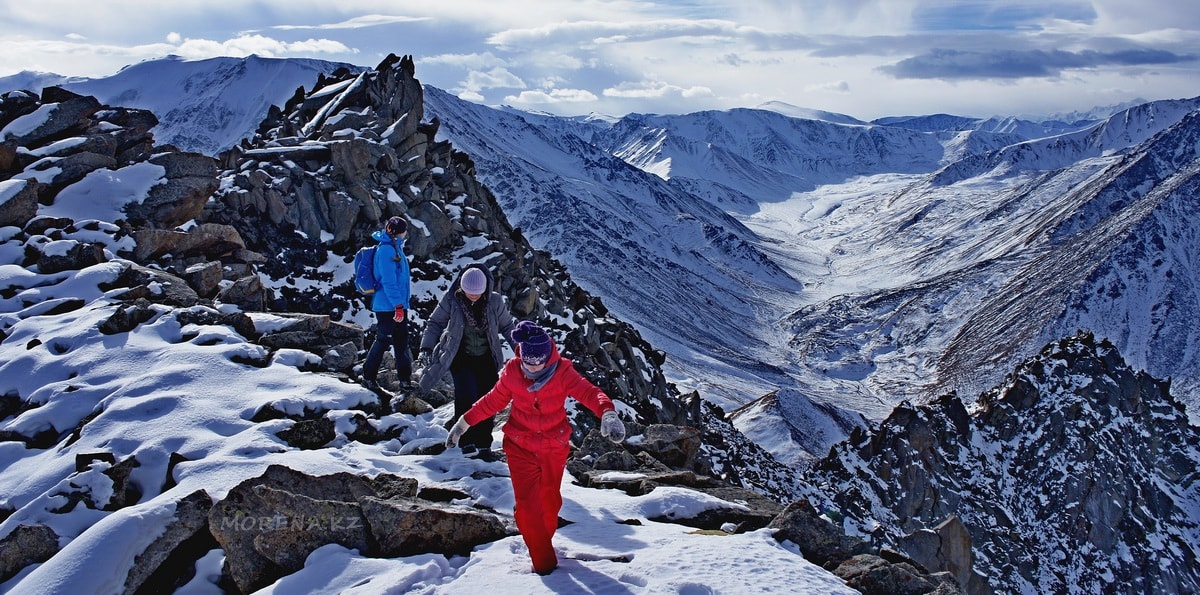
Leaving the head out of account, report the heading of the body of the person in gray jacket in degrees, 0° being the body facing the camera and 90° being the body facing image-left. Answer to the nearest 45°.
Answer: approximately 0°

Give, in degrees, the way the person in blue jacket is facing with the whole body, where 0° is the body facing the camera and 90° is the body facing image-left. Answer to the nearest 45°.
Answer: approximately 270°

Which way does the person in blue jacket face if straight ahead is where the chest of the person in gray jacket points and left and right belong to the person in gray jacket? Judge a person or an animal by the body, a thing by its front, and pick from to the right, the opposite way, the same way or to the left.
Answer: to the left

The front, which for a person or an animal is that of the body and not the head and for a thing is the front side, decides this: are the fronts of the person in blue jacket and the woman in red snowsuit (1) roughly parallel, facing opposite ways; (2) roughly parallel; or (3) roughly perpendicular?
roughly perpendicular

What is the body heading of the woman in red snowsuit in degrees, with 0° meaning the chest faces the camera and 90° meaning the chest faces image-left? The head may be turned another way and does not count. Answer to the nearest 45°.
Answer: approximately 0°

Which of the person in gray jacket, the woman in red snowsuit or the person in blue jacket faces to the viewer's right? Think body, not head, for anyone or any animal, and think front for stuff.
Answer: the person in blue jacket

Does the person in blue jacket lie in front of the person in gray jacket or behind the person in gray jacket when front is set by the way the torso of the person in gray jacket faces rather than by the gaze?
behind

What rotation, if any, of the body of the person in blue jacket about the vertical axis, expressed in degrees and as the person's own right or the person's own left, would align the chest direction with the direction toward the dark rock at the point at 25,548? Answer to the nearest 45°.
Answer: approximately 135° to the person's own right

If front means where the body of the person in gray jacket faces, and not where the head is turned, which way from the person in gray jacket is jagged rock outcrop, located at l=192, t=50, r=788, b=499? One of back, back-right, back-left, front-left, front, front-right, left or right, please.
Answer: back

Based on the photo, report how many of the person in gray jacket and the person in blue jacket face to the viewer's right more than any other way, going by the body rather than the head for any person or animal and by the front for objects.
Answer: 1

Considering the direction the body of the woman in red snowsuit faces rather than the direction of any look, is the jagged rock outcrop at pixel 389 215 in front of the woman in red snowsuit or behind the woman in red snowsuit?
behind
